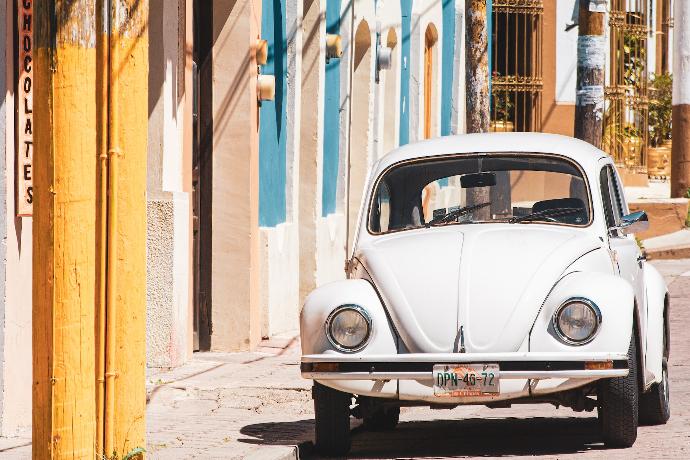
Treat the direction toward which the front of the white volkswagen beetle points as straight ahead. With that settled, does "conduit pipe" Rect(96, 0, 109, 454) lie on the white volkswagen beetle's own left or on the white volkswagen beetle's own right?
on the white volkswagen beetle's own right

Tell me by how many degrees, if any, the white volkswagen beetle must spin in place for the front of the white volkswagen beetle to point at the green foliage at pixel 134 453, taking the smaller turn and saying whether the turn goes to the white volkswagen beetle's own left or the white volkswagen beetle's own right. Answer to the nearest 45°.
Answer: approximately 45° to the white volkswagen beetle's own right

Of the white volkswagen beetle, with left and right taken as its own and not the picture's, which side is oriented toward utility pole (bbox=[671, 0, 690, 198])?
back

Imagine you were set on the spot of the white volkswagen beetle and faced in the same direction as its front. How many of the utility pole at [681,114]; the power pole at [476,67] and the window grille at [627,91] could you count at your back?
3

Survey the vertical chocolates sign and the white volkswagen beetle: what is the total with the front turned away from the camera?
0

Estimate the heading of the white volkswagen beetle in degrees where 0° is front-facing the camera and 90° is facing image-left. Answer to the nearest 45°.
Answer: approximately 0°

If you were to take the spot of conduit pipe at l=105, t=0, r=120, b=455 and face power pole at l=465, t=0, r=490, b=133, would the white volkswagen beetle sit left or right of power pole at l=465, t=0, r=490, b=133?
right

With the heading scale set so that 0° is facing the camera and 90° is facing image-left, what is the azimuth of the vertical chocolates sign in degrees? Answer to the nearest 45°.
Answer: approximately 315°

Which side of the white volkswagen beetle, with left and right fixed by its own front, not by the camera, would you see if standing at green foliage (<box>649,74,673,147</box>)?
back

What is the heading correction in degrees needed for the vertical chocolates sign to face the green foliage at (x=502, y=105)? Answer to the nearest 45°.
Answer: approximately 90° to its left

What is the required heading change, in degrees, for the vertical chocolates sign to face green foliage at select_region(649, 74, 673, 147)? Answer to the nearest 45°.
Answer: approximately 90° to its left

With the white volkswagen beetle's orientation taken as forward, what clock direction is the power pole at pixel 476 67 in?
The power pole is roughly at 6 o'clock from the white volkswagen beetle.

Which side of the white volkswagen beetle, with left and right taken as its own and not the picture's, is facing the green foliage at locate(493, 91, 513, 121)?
back

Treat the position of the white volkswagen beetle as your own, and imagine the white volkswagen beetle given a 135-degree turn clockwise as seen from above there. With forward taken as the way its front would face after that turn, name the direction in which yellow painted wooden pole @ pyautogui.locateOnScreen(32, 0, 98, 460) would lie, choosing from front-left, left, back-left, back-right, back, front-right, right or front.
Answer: left
